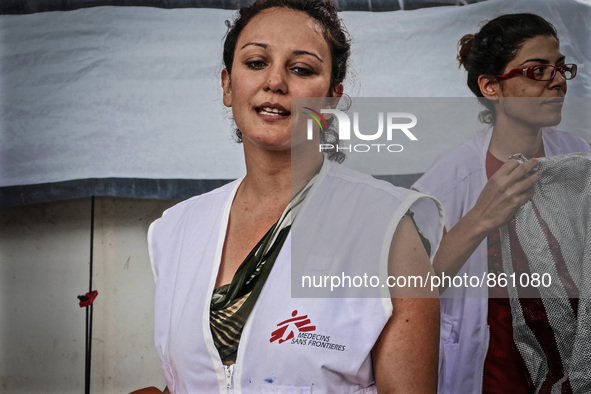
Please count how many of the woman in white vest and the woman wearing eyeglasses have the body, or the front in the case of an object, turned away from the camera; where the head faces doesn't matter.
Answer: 0

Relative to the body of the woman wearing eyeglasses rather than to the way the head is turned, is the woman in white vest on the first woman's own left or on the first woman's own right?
on the first woman's own right

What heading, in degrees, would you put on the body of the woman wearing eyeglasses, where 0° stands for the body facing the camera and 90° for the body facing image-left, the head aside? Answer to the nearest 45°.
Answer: approximately 315°

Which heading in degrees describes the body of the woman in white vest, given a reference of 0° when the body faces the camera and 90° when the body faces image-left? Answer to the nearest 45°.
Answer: approximately 45°

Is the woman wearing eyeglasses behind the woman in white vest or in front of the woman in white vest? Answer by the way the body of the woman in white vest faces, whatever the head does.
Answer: behind
